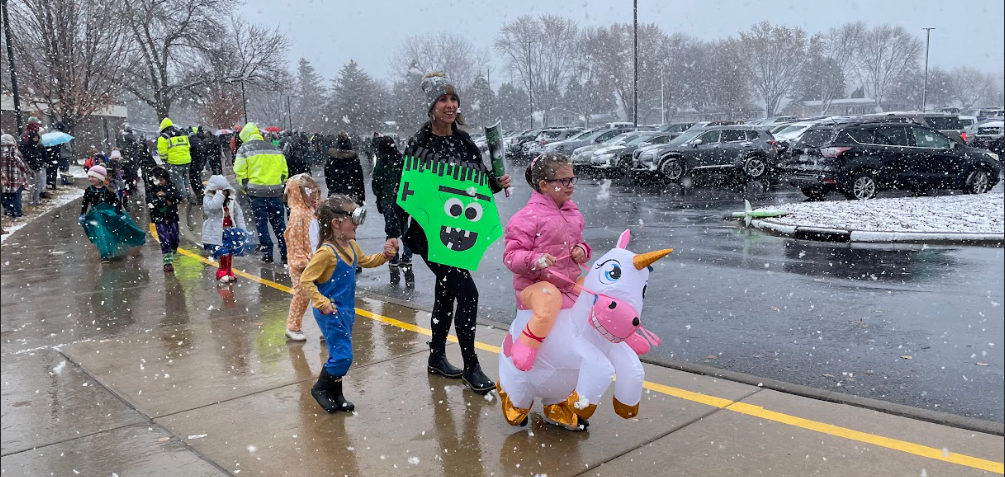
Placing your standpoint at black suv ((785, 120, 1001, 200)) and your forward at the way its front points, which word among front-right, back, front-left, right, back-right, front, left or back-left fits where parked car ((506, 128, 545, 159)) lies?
left

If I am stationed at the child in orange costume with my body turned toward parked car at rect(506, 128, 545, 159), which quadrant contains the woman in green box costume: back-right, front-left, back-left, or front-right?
back-right

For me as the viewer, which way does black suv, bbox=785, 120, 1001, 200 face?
facing away from the viewer and to the right of the viewer

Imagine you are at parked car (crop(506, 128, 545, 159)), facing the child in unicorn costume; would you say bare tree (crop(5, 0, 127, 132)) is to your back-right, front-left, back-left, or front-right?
front-right

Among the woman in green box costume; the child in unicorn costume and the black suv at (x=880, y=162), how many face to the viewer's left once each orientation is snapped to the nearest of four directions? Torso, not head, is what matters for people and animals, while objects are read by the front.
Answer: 0

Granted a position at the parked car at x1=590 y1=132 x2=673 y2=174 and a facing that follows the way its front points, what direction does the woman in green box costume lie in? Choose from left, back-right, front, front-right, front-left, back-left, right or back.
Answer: front-left

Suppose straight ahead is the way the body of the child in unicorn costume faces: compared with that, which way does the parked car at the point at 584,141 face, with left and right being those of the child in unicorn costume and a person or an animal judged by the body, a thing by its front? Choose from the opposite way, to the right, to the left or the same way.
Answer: to the right

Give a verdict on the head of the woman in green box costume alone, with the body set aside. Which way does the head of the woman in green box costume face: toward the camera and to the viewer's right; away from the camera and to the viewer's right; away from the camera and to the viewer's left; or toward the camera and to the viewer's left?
toward the camera and to the viewer's right

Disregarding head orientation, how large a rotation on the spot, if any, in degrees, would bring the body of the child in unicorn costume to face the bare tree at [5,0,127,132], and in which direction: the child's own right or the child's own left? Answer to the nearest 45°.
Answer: approximately 180°

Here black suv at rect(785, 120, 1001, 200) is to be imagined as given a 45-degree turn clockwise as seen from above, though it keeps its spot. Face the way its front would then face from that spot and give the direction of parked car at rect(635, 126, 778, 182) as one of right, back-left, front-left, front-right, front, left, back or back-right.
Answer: back-left

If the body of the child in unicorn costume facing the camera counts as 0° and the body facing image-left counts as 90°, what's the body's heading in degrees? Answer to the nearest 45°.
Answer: approximately 315°

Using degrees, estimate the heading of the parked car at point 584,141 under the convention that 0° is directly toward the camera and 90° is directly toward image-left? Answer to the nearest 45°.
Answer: approximately 45°

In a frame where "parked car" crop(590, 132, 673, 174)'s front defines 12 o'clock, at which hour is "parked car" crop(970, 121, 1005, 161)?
"parked car" crop(970, 121, 1005, 161) is roughly at 6 o'clock from "parked car" crop(590, 132, 673, 174).

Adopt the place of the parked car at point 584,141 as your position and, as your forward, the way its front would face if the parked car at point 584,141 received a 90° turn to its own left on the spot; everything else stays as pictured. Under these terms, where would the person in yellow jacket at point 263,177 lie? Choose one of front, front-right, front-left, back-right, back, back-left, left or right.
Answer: front-right

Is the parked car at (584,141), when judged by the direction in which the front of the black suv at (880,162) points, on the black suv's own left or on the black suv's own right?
on the black suv's own left

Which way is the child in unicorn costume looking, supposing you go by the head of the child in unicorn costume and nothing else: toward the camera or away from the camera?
toward the camera
